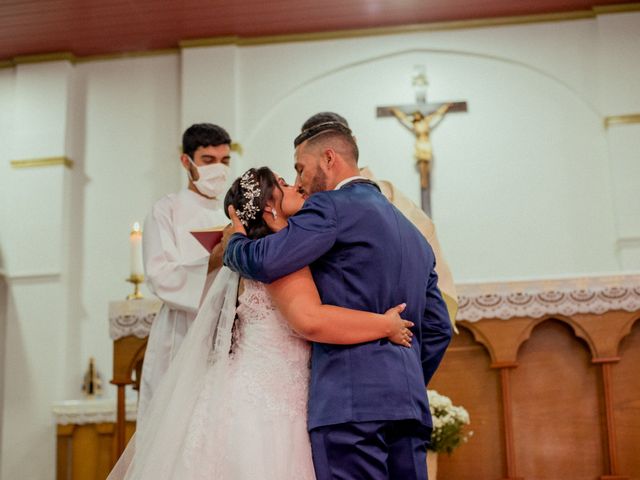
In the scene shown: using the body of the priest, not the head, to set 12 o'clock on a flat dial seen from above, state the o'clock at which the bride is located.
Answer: The bride is roughly at 1 o'clock from the priest.

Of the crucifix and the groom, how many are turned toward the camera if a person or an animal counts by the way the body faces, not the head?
1

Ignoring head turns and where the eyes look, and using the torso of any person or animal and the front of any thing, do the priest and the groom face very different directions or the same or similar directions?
very different directions

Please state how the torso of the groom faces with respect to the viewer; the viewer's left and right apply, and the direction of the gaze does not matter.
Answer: facing away from the viewer and to the left of the viewer

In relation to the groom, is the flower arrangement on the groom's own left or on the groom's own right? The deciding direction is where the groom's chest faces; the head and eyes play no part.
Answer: on the groom's own right
